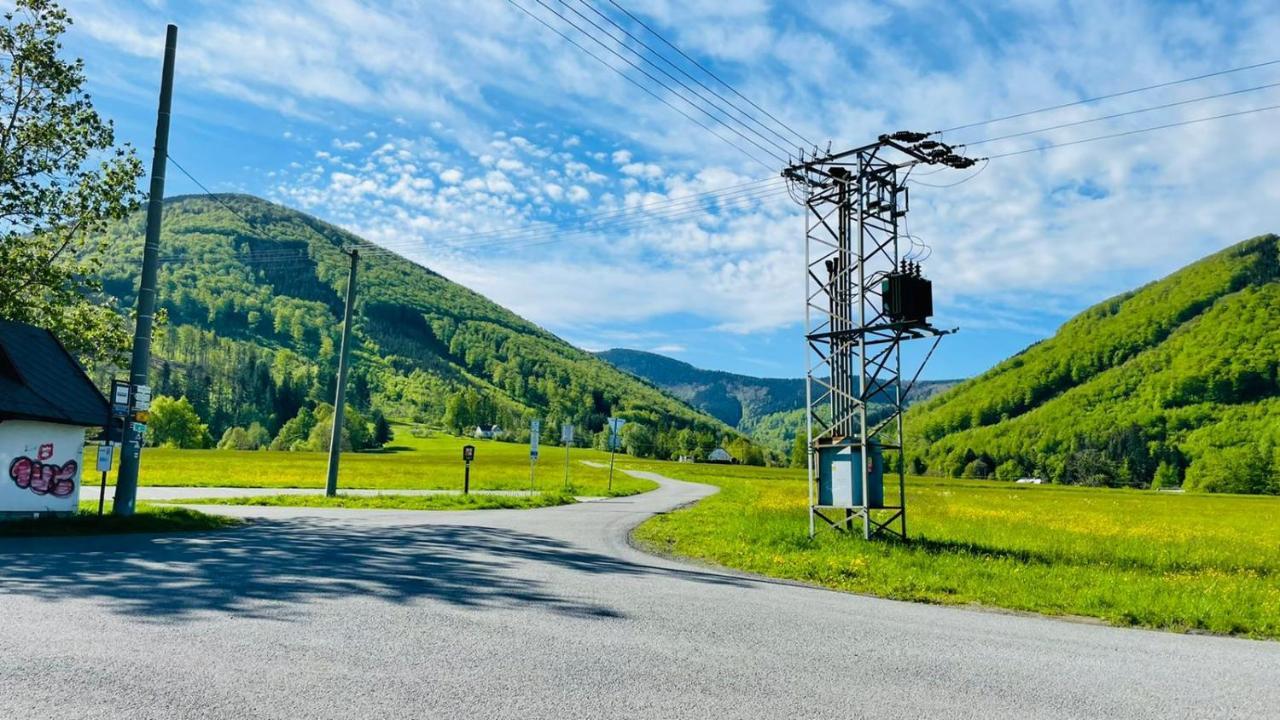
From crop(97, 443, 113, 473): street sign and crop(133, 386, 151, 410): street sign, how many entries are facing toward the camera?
2

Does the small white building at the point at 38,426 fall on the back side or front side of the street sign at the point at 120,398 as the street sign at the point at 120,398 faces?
on the back side

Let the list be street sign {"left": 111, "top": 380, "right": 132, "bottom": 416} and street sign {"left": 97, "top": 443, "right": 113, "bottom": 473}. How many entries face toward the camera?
2

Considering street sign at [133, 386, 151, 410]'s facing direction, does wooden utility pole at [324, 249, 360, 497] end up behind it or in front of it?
behind

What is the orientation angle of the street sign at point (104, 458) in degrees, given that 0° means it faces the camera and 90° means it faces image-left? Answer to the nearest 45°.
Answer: approximately 0°

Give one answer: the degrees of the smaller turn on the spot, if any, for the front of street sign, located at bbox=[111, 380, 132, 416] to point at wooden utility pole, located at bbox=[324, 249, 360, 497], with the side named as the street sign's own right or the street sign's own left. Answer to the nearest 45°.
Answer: approximately 135° to the street sign's own left

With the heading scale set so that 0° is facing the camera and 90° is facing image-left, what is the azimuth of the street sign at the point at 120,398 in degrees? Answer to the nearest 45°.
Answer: approximately 0°

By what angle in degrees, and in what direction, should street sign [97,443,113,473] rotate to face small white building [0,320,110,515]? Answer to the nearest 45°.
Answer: approximately 135° to its right

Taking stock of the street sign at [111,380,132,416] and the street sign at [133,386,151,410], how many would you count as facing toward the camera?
2
